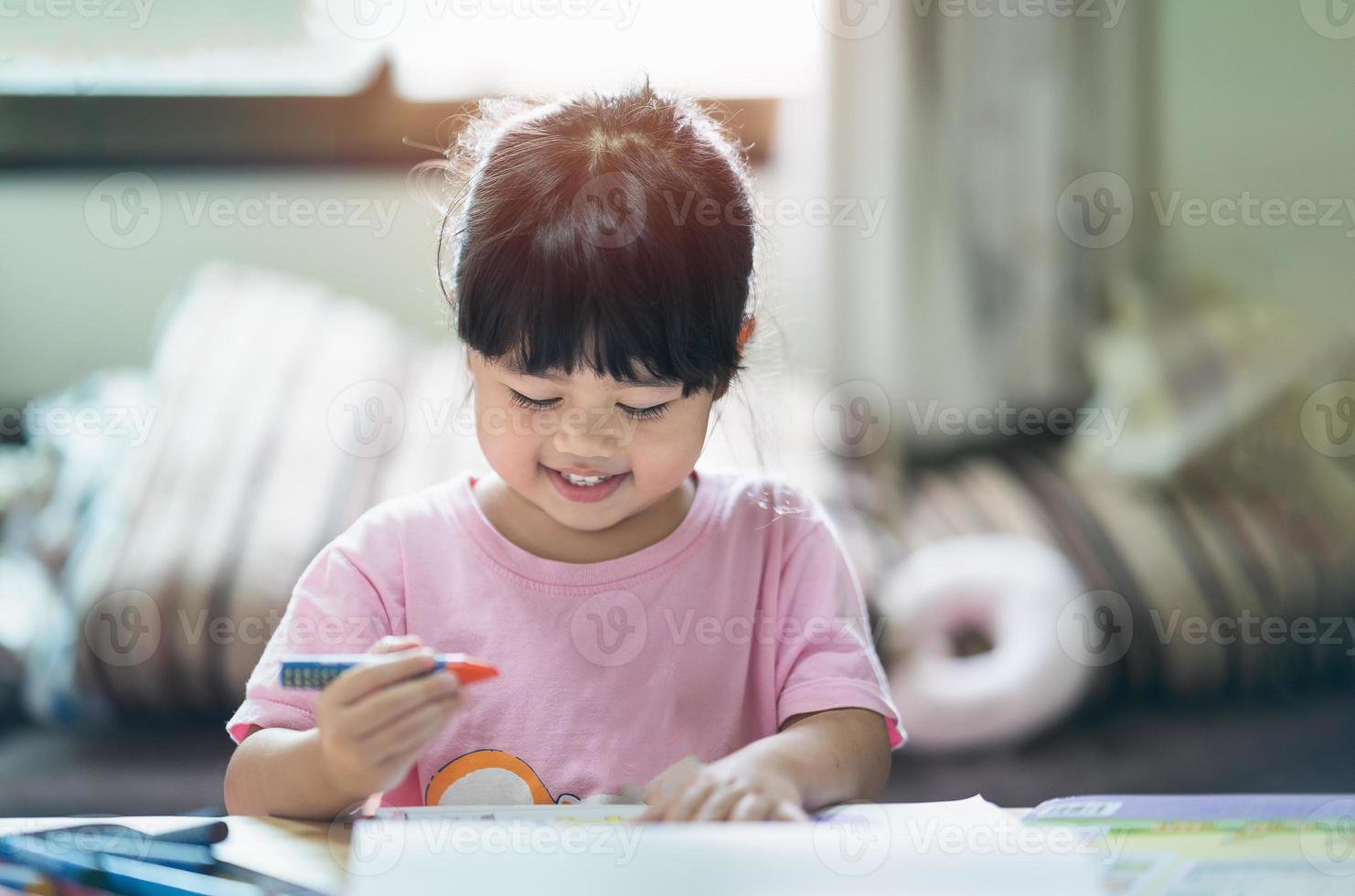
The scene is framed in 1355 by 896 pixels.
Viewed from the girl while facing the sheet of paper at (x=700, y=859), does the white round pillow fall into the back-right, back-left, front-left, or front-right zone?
back-left

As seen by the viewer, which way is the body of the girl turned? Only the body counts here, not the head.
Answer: toward the camera

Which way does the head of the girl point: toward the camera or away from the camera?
toward the camera

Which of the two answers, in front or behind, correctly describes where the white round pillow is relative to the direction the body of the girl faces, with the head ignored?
behind

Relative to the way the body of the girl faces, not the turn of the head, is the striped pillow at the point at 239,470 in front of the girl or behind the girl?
behind
